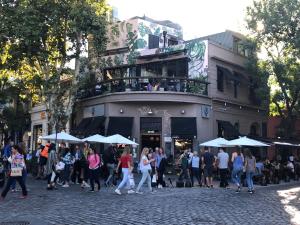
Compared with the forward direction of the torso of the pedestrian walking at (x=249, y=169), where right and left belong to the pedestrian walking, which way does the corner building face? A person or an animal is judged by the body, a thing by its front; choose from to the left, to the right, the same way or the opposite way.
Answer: the opposite way

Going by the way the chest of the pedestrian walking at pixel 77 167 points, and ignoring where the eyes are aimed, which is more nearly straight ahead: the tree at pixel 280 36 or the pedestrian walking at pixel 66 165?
the pedestrian walking

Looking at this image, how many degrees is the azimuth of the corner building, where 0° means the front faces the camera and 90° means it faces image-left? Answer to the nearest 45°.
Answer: approximately 0°

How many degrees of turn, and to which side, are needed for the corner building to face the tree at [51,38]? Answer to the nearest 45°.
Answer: approximately 45° to its right

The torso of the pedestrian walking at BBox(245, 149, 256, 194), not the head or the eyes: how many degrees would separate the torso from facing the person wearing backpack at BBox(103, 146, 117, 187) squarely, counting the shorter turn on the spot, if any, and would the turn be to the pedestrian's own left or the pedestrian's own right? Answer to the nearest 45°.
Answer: approximately 90° to the pedestrian's own left

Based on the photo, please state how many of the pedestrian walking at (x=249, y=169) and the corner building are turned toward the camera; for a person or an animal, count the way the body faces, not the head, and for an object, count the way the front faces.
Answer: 1
